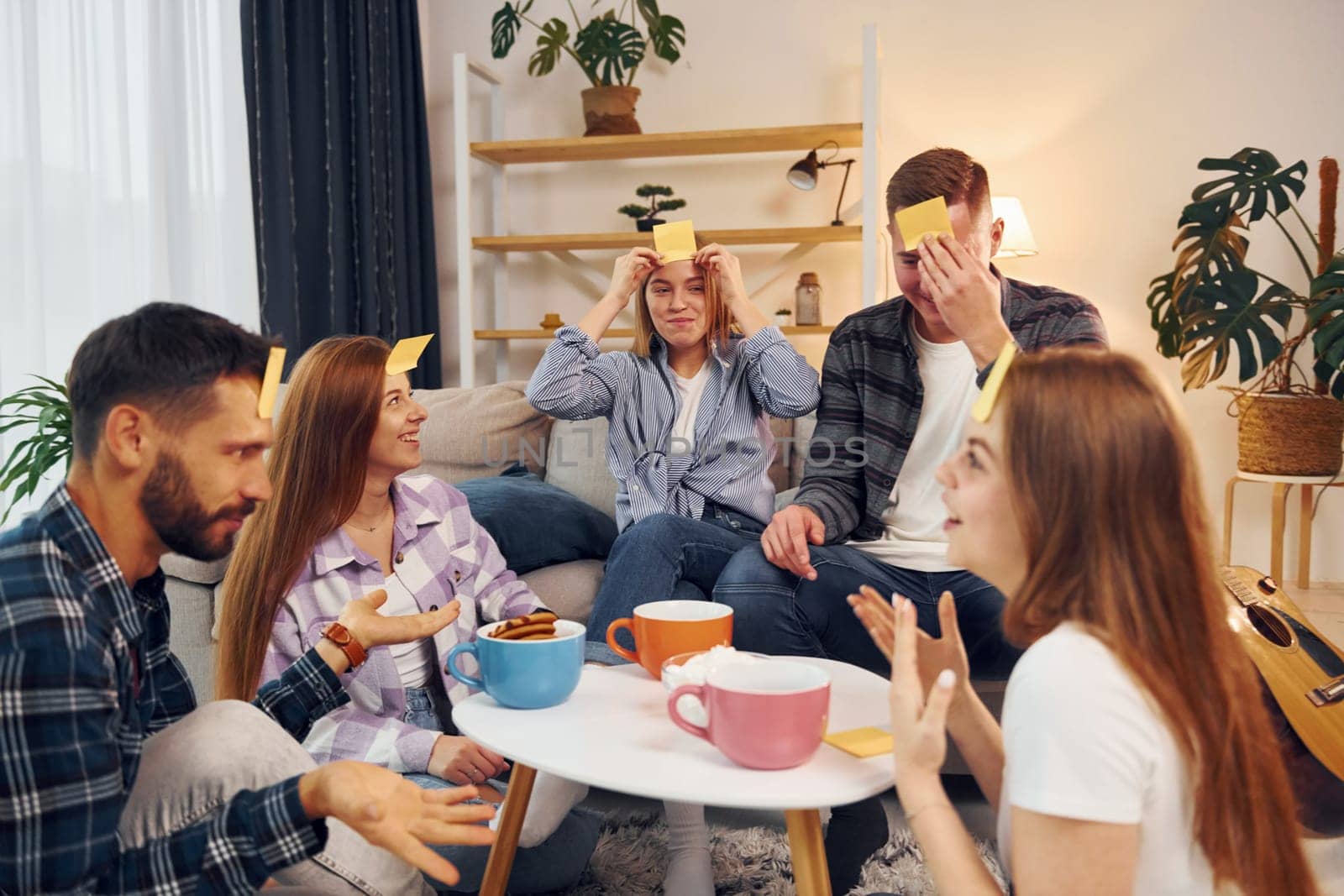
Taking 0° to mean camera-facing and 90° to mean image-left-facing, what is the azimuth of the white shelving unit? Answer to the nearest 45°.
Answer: approximately 0°

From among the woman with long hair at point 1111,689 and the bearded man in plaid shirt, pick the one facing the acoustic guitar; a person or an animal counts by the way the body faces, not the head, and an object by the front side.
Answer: the bearded man in plaid shirt

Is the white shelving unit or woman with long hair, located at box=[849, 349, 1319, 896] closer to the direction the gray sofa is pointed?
the woman with long hair

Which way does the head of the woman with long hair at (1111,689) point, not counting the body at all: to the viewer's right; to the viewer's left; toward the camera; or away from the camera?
to the viewer's left

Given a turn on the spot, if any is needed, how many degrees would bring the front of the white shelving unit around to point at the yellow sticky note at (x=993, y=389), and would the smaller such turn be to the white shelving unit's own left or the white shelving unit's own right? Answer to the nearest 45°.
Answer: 0° — it already faces it

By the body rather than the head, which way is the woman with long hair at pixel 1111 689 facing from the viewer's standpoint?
to the viewer's left

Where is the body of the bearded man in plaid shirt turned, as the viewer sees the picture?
to the viewer's right

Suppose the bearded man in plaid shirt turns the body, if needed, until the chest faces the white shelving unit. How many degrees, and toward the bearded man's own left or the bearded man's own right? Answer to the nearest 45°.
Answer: approximately 45° to the bearded man's own left

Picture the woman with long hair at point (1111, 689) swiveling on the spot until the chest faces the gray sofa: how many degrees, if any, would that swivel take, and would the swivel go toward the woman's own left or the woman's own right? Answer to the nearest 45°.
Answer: approximately 45° to the woman's own right
